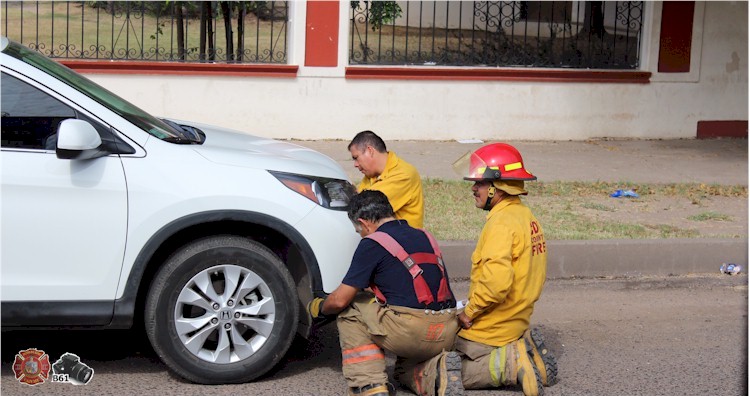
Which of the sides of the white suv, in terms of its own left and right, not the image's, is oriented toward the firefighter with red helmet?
front

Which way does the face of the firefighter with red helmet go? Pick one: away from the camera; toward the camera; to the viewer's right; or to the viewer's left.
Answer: to the viewer's left

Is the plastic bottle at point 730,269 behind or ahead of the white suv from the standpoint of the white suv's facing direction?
ahead

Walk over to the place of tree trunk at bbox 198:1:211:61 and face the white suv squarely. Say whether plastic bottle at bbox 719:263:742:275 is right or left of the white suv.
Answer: left

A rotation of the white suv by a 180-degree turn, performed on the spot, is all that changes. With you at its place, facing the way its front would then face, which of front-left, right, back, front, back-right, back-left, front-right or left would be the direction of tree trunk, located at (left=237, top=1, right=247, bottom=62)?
right

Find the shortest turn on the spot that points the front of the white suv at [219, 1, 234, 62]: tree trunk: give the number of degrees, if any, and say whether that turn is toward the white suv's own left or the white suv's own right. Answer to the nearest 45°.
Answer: approximately 90° to the white suv's own left

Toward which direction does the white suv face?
to the viewer's right

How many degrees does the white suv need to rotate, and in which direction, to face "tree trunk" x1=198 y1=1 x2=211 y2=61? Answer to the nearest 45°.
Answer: approximately 90° to its left
